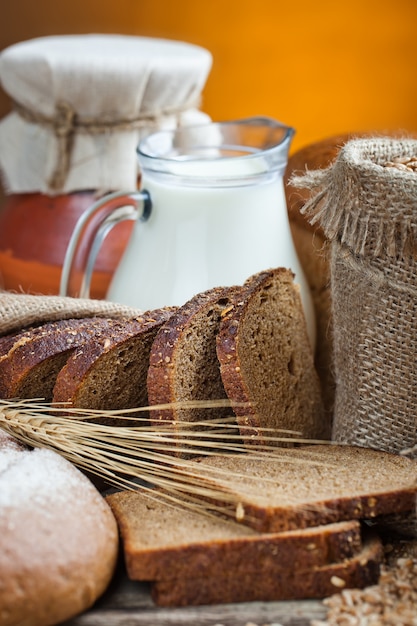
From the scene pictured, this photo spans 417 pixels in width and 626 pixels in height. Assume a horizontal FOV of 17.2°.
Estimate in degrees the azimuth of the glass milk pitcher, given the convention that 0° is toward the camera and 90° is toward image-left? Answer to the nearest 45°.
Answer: approximately 270°

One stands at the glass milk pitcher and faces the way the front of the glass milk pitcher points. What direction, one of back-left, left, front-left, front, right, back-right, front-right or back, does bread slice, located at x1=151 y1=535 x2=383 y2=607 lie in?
right

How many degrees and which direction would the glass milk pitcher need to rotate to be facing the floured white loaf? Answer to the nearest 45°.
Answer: approximately 90° to its right
